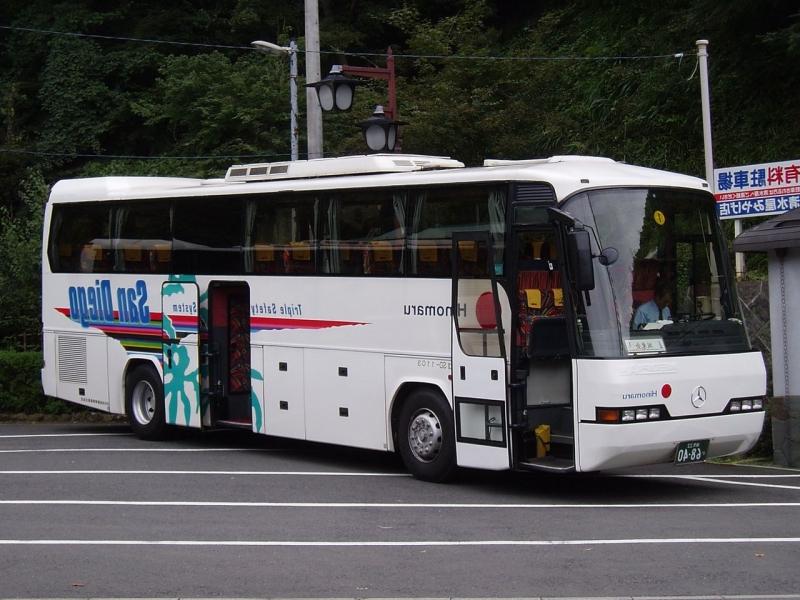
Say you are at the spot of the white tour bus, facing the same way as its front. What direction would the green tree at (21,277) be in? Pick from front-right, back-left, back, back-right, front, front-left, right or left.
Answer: back

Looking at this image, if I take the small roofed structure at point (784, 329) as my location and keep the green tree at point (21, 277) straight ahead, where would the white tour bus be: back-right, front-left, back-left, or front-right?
front-left

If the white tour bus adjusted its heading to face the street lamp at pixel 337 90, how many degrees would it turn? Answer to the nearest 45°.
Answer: approximately 135° to its left

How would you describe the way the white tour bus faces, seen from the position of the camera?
facing the viewer and to the right of the viewer

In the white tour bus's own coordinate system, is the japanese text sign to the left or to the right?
on its left

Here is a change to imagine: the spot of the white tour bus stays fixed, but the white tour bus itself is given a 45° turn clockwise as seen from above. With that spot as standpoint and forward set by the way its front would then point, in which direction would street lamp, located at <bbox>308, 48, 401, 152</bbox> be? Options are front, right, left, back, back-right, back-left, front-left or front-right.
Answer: back

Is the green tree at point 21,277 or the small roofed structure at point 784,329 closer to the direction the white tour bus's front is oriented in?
the small roofed structure

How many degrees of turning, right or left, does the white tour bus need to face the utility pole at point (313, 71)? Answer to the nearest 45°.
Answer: approximately 135° to its left

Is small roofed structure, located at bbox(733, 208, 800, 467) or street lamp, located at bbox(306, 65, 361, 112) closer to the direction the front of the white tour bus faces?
the small roofed structure

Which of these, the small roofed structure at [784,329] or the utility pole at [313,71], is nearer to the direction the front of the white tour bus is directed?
the small roofed structure
